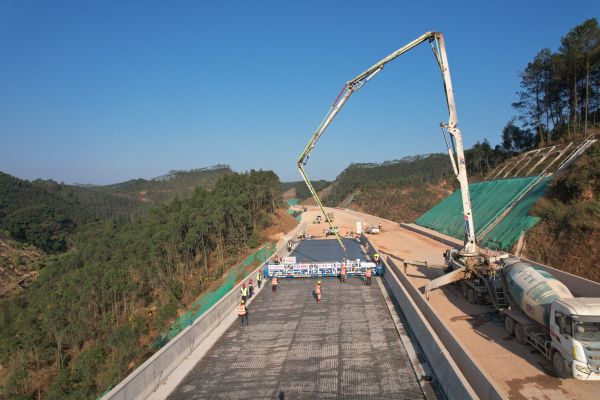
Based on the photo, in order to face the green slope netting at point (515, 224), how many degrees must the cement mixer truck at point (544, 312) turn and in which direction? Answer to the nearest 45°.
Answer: approximately 135° to its left

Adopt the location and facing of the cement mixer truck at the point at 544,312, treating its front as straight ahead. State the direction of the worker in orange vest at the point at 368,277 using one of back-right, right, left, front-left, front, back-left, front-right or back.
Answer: back

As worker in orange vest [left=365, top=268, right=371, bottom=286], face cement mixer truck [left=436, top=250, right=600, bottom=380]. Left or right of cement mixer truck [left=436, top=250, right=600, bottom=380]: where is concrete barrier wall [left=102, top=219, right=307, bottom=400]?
right

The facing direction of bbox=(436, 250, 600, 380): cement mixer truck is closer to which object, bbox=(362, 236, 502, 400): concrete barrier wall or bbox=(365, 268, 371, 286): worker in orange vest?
the concrete barrier wall

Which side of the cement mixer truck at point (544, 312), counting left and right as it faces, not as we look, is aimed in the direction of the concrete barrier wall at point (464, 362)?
right

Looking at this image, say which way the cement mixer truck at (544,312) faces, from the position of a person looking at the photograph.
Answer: facing the viewer and to the right of the viewer

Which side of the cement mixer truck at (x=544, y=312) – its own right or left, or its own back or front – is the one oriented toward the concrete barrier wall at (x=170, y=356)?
right

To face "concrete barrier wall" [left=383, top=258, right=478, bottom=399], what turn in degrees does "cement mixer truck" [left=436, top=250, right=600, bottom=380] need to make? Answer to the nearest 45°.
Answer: approximately 90° to its right
